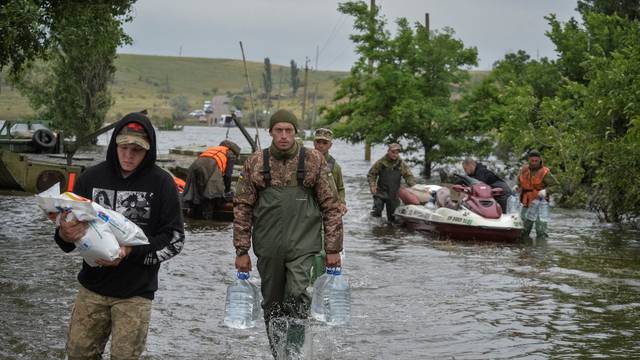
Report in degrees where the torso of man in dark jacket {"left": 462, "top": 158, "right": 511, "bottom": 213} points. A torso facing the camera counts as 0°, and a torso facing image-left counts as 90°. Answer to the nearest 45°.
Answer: approximately 90°

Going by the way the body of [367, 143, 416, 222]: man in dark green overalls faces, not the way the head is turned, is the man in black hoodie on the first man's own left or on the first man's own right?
on the first man's own right

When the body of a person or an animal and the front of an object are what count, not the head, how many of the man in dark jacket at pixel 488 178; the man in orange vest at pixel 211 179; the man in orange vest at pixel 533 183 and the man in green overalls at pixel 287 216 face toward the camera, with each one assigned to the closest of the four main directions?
2

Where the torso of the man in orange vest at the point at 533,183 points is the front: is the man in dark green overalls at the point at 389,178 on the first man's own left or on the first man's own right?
on the first man's own right

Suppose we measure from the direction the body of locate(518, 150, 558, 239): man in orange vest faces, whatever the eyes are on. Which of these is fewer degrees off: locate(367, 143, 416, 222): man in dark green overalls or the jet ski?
the jet ski

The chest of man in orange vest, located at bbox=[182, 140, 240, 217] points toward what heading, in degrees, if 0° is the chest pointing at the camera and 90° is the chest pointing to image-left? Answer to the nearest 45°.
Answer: approximately 225°

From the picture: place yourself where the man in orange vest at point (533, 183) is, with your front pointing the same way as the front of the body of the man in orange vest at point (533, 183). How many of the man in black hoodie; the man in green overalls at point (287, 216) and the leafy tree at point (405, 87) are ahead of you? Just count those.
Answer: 2

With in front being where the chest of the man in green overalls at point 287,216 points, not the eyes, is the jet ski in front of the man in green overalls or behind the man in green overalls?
behind

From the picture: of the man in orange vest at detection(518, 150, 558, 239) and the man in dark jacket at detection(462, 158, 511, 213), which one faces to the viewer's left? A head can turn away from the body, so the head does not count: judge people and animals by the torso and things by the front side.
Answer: the man in dark jacket

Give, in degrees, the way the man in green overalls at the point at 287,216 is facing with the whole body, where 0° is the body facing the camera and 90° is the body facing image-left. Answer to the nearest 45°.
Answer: approximately 0°
